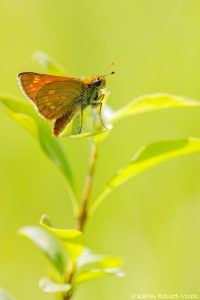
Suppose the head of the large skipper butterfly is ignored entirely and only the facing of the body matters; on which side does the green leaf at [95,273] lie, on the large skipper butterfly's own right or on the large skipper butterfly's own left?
on the large skipper butterfly's own right

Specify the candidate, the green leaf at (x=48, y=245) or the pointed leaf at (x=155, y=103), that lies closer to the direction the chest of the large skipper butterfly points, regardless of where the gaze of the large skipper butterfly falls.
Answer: the pointed leaf

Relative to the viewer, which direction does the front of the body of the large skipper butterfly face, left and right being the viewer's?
facing to the right of the viewer

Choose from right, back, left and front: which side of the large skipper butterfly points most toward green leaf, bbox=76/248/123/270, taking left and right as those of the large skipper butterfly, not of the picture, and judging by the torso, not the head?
front

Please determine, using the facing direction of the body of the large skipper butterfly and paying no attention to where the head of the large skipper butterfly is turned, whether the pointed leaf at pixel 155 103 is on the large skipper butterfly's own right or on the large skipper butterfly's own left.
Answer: on the large skipper butterfly's own left
